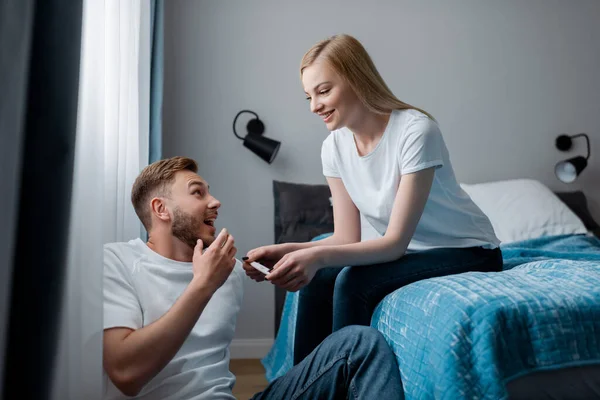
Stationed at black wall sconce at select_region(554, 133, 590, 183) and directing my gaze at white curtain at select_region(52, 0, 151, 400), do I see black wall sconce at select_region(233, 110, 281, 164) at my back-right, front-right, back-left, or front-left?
front-right

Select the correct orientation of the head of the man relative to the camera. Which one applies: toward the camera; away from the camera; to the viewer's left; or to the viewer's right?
to the viewer's right

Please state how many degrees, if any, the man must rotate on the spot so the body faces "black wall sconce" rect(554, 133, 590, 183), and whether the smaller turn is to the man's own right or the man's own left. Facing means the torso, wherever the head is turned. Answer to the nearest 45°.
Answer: approximately 90° to the man's own left

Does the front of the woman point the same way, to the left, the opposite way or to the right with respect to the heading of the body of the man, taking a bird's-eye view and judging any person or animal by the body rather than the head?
to the right

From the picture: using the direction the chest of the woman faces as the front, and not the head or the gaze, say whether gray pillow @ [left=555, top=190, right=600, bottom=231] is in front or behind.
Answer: behind

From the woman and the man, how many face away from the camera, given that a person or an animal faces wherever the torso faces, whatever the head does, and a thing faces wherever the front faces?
0

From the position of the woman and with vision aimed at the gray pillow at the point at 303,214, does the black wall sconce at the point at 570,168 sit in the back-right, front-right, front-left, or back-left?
front-right

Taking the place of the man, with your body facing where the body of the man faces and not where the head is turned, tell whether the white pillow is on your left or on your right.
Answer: on your left

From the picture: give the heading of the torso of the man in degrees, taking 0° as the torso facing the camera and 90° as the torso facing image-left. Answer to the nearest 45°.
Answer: approximately 315°

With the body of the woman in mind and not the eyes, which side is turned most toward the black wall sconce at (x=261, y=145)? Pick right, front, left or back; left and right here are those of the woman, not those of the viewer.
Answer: right

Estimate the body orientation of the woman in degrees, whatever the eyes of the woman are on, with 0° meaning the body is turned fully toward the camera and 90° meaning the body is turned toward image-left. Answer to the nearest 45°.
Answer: approximately 45°
